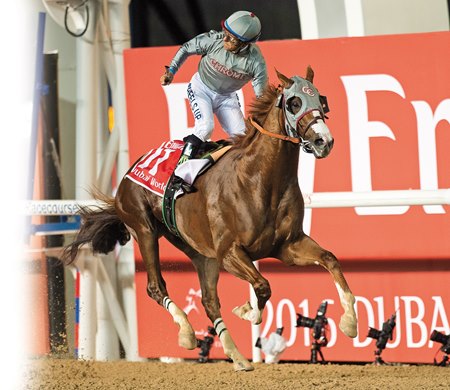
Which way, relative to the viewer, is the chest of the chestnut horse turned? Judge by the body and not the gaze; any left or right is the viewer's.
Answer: facing the viewer and to the right of the viewer
